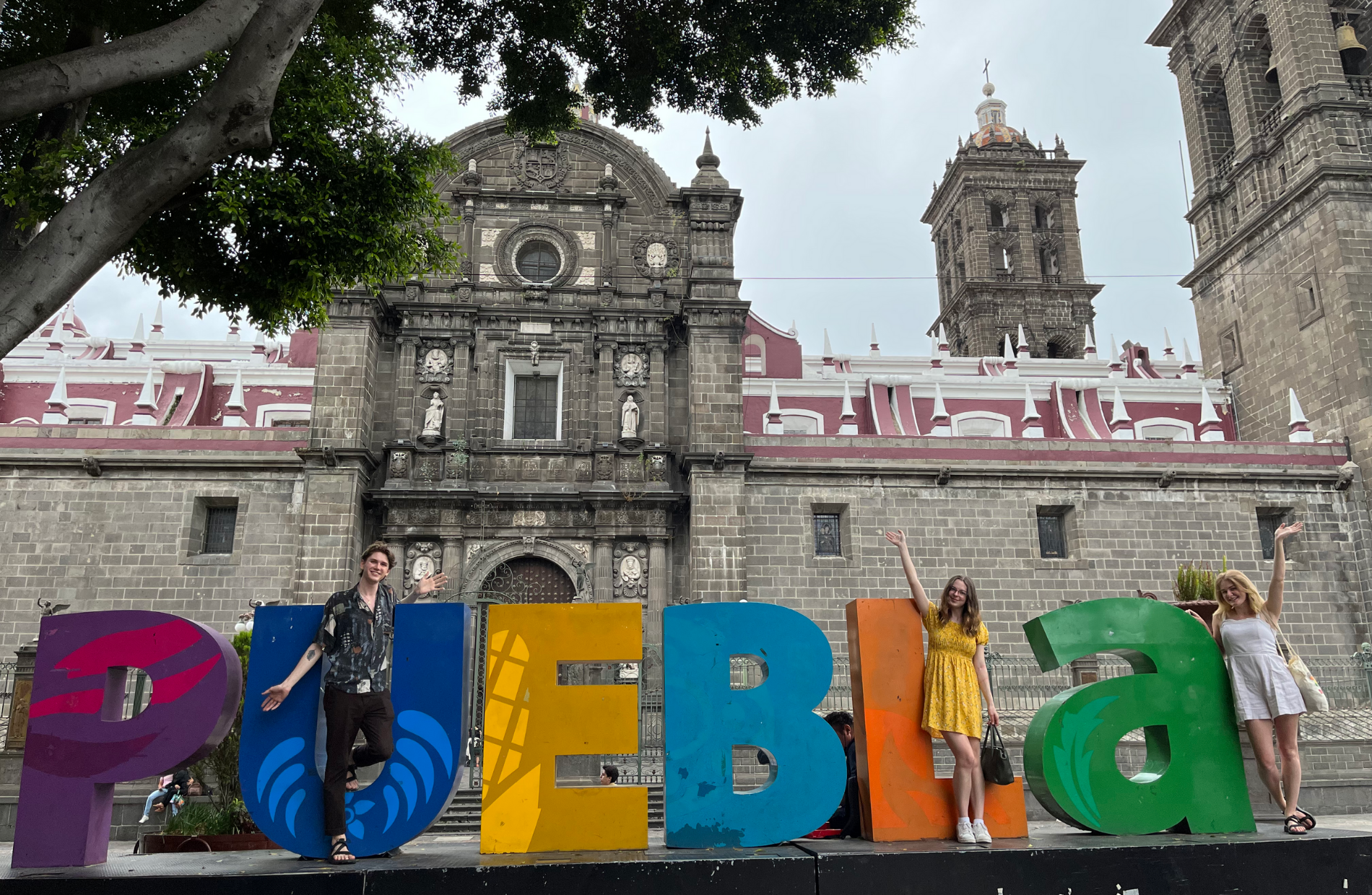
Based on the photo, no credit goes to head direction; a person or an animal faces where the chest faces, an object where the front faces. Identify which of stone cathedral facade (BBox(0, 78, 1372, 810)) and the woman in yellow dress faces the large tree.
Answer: the stone cathedral facade

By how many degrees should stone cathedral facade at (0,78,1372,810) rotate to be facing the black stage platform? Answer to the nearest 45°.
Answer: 0° — it already faces it

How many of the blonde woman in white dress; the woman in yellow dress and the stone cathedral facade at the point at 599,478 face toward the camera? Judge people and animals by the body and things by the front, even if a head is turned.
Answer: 3

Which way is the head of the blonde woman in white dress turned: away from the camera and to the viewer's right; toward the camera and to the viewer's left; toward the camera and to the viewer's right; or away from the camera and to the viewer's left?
toward the camera and to the viewer's left

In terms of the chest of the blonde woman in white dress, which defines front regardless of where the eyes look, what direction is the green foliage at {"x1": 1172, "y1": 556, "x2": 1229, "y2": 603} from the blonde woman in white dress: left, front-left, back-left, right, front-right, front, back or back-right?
back

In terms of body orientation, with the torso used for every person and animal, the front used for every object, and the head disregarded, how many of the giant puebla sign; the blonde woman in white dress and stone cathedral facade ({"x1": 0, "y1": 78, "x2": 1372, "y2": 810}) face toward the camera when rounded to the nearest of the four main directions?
3

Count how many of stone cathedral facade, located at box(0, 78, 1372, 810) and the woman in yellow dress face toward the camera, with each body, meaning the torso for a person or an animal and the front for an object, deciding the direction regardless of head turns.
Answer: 2
